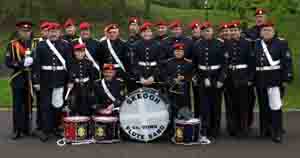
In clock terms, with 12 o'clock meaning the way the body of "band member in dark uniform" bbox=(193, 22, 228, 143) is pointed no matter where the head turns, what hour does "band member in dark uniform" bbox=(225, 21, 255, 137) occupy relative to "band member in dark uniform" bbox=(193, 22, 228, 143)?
"band member in dark uniform" bbox=(225, 21, 255, 137) is roughly at 9 o'clock from "band member in dark uniform" bbox=(193, 22, 228, 143).

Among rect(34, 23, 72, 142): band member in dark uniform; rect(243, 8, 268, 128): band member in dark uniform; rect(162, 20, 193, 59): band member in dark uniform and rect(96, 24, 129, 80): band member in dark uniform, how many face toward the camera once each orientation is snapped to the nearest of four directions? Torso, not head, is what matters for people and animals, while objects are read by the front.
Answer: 4

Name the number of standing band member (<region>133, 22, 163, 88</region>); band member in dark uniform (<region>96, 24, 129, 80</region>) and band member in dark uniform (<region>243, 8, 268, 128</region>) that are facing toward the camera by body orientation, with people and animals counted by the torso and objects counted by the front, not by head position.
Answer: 3

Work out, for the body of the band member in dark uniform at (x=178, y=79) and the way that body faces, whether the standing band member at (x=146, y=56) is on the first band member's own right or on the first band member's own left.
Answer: on the first band member's own right

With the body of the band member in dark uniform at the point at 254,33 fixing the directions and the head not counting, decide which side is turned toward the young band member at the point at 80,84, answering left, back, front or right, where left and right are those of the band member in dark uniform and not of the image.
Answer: right

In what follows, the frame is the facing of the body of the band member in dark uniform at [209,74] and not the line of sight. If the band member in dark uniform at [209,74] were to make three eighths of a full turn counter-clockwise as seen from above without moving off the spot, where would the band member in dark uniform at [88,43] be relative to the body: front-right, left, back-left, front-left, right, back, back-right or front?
back-left

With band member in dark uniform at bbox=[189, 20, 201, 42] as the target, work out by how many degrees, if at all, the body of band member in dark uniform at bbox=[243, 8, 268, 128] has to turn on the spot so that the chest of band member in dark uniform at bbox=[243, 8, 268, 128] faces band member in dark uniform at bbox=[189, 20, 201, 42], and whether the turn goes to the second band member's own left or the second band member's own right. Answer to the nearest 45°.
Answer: approximately 90° to the second band member's own right

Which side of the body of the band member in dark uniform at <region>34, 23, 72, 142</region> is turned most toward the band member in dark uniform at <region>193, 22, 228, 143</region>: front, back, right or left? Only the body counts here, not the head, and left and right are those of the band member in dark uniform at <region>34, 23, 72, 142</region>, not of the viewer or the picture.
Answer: left

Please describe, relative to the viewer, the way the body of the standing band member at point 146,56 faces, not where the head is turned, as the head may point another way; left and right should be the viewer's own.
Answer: facing the viewer

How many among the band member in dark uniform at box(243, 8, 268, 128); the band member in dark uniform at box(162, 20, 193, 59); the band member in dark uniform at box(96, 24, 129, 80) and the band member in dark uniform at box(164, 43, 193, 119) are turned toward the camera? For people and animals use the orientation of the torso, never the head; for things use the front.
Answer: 4

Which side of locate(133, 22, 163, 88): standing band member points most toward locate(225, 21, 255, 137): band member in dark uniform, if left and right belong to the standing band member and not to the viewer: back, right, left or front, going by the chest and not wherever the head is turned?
left

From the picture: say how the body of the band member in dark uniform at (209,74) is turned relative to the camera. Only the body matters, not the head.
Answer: toward the camera

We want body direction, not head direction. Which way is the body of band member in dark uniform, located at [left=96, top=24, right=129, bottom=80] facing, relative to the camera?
toward the camera

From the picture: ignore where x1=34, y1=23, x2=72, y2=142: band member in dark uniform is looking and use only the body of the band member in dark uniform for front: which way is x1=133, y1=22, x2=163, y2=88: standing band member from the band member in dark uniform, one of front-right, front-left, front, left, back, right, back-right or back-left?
left
